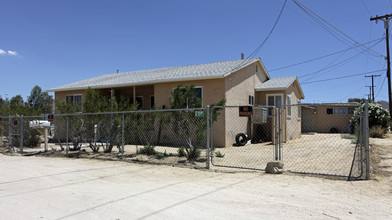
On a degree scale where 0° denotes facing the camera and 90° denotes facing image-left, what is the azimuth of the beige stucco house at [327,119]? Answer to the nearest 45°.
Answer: approximately 0°

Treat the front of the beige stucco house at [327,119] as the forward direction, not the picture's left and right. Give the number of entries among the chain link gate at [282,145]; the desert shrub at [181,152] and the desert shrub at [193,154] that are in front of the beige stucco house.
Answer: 3

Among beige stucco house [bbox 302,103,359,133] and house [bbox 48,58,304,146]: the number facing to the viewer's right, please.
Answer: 0

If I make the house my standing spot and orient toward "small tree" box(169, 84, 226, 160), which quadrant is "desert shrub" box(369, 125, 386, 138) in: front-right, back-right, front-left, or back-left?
back-left

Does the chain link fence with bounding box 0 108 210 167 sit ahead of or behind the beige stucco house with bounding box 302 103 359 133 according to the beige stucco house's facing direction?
ahead
